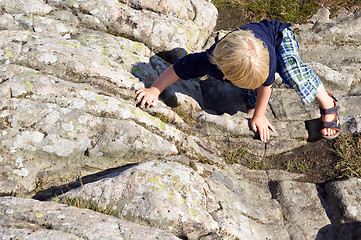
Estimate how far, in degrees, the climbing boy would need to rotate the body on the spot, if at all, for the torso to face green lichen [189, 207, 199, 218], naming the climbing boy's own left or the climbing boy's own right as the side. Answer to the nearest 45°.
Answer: approximately 45° to the climbing boy's own left

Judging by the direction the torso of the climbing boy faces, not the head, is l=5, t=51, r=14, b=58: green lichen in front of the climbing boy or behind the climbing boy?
in front

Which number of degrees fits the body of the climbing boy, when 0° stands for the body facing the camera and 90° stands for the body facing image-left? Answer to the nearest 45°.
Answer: approximately 45°
